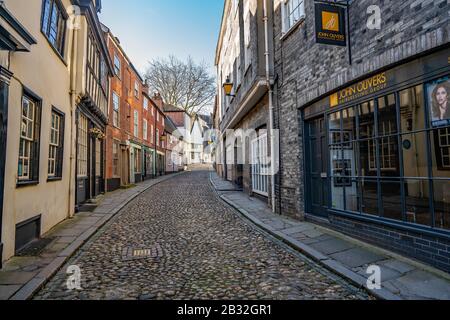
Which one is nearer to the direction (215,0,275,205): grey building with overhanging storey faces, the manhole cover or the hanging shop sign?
the manhole cover

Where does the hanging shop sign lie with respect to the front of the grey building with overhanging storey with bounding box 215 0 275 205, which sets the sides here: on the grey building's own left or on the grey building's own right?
on the grey building's own left

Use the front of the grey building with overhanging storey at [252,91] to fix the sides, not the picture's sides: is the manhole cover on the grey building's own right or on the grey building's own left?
on the grey building's own left

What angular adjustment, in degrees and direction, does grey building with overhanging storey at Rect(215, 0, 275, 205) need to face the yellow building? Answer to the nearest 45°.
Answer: approximately 45° to its left

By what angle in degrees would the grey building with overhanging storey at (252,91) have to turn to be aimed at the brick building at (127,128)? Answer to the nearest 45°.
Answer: approximately 45° to its right

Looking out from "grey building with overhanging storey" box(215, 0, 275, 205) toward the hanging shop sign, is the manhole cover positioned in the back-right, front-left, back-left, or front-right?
front-right

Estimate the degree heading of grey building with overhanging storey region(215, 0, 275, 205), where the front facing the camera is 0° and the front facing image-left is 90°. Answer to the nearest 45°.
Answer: approximately 90°
